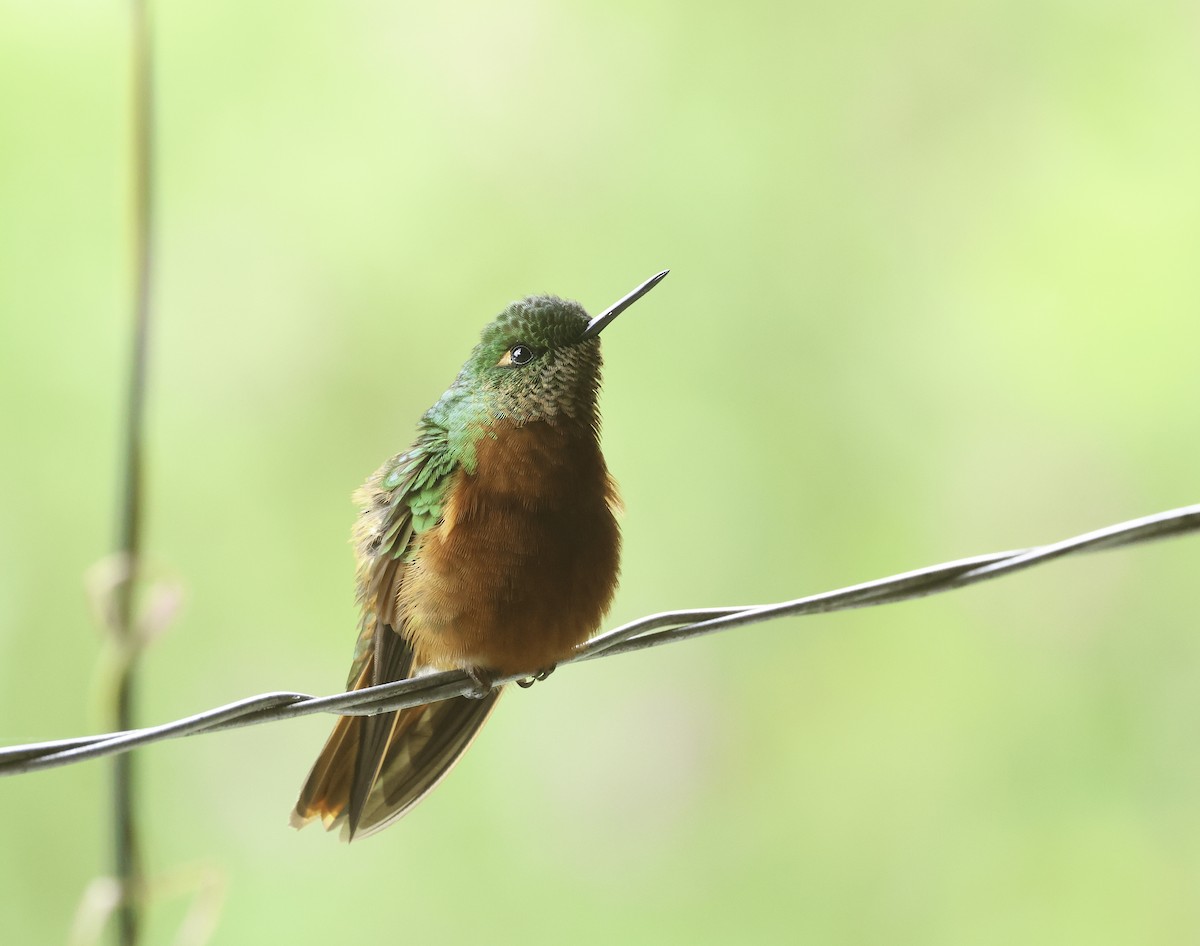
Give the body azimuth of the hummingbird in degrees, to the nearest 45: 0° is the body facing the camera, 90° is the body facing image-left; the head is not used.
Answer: approximately 315°

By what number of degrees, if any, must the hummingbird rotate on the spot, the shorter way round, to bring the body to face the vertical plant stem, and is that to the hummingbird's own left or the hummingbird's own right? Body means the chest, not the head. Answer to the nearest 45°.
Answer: approximately 135° to the hummingbird's own right
